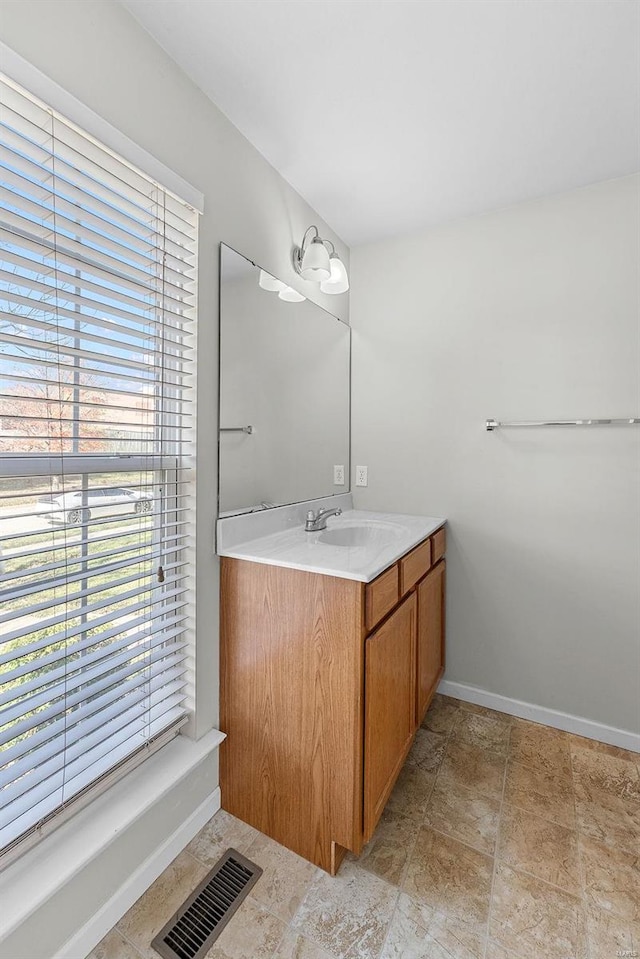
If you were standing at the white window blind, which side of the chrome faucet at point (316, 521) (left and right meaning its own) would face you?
right

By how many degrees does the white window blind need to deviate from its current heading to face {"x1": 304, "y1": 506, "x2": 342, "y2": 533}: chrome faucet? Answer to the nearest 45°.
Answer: approximately 90° to its left

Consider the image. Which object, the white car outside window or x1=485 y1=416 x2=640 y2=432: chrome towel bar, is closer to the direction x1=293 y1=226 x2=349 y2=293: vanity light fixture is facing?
the chrome towel bar

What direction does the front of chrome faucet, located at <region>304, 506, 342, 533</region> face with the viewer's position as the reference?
facing the viewer and to the right of the viewer

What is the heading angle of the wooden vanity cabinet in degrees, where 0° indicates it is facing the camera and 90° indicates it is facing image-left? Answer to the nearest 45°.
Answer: approximately 315°

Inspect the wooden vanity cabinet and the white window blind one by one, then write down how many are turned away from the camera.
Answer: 0
